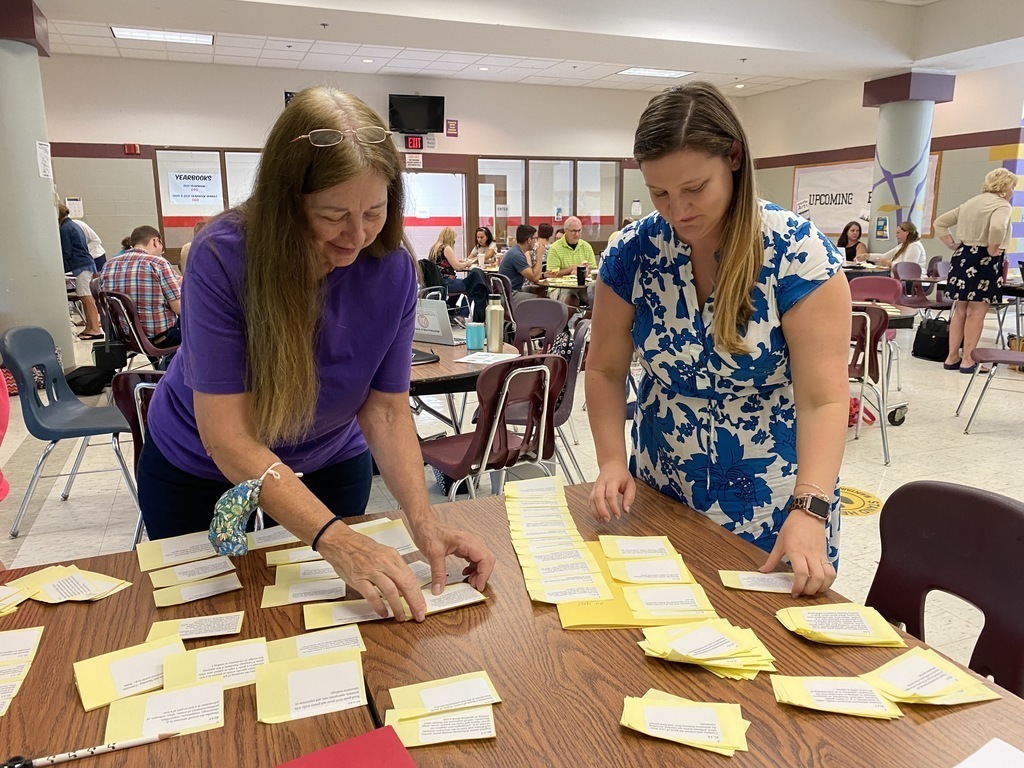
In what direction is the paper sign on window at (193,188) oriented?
toward the camera

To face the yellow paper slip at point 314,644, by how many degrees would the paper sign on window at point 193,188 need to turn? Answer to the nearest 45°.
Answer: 0° — it already faces it

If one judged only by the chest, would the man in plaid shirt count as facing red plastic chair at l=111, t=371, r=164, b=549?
no

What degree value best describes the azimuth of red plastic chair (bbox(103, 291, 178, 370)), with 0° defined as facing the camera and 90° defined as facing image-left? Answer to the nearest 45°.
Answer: approximately 225°

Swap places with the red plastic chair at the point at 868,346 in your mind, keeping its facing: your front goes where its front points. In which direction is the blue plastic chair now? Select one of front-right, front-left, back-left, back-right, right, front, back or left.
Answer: left

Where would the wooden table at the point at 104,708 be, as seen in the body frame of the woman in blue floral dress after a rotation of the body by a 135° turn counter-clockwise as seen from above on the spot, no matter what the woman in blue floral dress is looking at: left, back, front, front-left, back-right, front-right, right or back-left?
back-right

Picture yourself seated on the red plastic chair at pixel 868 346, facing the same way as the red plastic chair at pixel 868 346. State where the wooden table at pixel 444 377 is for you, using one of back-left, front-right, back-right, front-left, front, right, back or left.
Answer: left

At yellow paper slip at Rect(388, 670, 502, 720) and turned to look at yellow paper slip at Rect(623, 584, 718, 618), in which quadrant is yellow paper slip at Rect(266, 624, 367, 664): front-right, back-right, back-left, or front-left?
back-left

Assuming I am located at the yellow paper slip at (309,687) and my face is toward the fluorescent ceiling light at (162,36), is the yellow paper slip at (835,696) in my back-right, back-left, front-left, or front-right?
back-right

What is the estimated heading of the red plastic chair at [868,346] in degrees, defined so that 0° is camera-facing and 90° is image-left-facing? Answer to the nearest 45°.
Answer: approximately 135°

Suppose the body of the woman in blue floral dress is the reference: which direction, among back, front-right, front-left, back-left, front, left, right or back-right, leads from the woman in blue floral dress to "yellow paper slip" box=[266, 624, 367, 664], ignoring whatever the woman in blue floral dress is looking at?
front

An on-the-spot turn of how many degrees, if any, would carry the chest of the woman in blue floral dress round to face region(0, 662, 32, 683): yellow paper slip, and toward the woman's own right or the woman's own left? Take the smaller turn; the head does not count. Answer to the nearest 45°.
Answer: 0° — they already face it

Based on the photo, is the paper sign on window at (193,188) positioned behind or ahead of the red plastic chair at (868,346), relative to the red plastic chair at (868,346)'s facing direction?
ahead

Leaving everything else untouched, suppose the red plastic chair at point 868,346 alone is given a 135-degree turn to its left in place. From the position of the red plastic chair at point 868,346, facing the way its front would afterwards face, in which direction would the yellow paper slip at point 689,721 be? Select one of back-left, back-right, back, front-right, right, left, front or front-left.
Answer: front

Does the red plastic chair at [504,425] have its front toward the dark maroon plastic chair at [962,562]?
no

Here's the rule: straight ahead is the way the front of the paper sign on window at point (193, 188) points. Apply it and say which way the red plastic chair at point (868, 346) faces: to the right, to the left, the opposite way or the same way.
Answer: the opposite way

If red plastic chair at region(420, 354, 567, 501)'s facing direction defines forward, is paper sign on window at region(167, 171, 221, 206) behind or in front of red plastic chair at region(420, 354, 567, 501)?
in front

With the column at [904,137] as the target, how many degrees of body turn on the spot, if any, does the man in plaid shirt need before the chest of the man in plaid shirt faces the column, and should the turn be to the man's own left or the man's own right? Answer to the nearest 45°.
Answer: approximately 45° to the man's own right

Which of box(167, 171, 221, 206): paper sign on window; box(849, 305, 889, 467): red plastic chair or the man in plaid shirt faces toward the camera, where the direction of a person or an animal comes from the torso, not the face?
the paper sign on window
